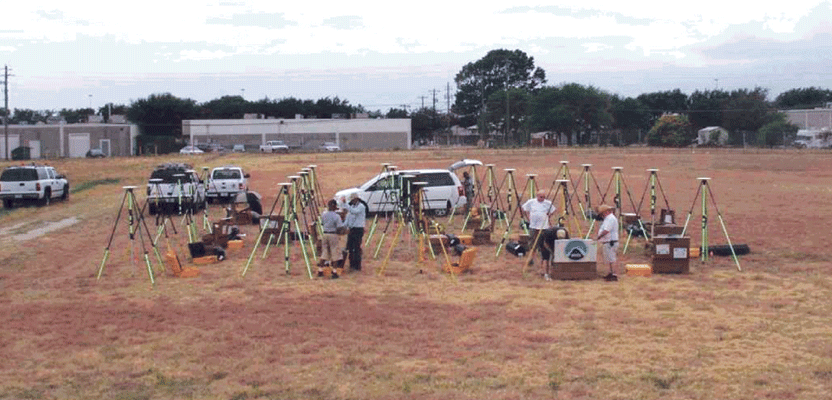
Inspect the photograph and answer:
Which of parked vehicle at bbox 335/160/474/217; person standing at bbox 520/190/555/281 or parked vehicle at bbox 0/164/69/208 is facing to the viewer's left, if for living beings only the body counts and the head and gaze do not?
parked vehicle at bbox 335/160/474/217

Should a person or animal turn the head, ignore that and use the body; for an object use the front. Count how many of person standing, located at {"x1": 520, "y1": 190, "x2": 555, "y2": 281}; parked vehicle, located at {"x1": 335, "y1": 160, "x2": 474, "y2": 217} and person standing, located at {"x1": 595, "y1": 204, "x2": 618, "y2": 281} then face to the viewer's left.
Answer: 2

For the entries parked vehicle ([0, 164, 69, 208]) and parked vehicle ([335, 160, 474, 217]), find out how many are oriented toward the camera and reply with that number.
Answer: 0

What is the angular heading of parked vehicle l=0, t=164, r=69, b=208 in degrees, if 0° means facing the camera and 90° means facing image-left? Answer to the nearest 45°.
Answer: approximately 225°

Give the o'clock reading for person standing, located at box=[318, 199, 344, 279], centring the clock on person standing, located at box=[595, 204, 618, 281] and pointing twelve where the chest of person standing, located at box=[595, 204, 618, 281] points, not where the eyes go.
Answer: person standing, located at box=[318, 199, 344, 279] is roughly at 12 o'clock from person standing, located at box=[595, 204, 618, 281].

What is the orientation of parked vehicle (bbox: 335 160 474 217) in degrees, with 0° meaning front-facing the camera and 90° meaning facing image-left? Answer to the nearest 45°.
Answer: approximately 90°

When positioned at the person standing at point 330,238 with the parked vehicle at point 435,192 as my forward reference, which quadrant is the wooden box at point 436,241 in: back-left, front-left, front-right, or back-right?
front-right

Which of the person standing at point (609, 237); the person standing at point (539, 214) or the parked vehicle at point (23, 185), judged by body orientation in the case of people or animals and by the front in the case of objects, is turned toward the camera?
the person standing at point (539, 214)

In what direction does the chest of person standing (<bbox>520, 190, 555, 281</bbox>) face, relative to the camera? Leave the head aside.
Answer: toward the camera

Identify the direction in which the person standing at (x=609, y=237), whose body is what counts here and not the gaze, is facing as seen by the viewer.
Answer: to the viewer's left

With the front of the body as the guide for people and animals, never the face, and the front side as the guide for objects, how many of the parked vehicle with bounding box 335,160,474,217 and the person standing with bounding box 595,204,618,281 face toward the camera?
0
